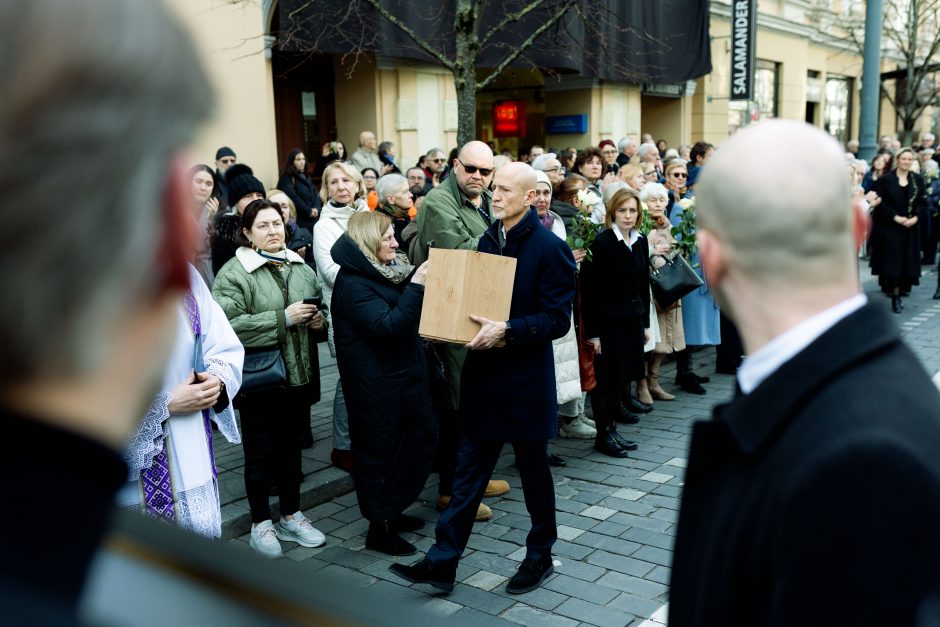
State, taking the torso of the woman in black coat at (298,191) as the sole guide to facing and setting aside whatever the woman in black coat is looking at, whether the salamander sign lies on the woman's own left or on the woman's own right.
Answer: on the woman's own left

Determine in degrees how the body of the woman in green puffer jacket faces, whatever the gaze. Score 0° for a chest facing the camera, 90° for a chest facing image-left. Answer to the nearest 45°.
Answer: approximately 315°

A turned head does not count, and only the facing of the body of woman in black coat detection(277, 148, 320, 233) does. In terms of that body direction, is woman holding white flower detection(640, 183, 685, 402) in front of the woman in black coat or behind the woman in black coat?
in front

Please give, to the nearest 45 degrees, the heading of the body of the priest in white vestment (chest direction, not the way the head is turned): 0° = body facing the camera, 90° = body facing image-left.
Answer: approximately 315°

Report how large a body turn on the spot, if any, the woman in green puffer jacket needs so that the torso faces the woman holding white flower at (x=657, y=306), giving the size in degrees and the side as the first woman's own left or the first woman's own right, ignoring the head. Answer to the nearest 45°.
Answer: approximately 90° to the first woman's own left

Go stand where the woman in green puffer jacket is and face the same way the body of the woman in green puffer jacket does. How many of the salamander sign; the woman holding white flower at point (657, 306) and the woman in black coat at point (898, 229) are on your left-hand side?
3

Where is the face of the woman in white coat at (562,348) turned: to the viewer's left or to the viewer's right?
to the viewer's left

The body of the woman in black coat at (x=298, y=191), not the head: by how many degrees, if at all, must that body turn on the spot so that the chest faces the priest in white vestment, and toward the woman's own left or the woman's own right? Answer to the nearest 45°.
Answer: approximately 45° to the woman's own right

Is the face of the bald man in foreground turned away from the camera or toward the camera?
away from the camera

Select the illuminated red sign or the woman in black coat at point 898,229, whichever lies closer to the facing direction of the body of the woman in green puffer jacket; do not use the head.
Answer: the woman in black coat

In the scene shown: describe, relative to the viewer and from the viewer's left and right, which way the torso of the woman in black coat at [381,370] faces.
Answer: facing to the right of the viewer
